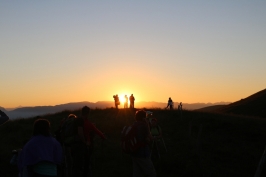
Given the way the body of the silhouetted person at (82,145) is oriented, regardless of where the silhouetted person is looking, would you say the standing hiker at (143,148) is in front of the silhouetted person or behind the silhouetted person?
in front

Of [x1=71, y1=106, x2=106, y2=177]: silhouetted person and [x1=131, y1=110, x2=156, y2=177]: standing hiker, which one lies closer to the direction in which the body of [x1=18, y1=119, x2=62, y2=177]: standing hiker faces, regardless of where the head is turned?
the silhouetted person

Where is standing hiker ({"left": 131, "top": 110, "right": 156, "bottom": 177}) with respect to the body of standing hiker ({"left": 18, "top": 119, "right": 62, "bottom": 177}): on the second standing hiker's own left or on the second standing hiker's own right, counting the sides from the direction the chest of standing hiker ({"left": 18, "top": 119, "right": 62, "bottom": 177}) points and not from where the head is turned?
on the second standing hiker's own right

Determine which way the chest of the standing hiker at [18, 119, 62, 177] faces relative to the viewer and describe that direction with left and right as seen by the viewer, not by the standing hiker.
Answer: facing away from the viewer
